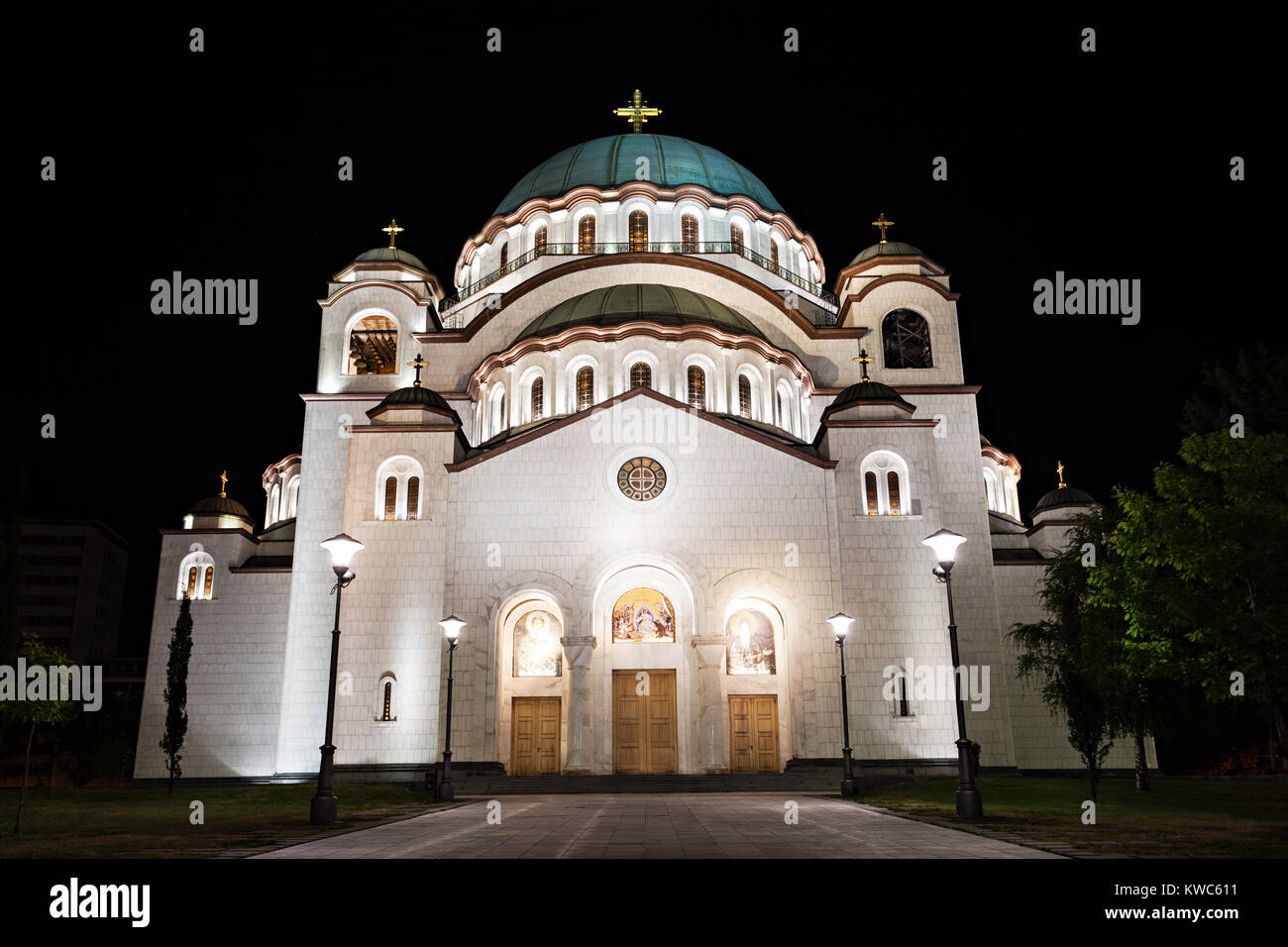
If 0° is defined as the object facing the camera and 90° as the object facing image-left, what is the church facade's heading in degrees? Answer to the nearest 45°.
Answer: approximately 0°

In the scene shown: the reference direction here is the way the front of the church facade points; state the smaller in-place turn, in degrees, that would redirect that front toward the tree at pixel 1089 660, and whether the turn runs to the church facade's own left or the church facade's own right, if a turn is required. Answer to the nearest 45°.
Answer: approximately 45° to the church facade's own left

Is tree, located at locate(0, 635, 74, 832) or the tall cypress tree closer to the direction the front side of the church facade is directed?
the tree

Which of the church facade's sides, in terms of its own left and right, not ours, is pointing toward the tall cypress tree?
right

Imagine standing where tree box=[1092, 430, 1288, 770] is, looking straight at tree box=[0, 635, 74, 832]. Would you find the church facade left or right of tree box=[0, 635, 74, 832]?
right

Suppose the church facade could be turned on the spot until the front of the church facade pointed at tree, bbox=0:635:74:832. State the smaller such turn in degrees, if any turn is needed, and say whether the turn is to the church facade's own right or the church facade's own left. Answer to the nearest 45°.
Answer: approximately 45° to the church facade's own right
